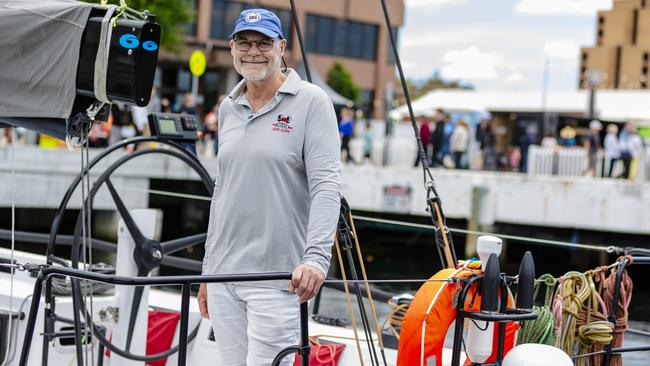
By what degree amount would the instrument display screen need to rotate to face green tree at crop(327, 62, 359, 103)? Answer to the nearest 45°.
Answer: approximately 180°

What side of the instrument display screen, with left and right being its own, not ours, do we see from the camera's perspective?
front

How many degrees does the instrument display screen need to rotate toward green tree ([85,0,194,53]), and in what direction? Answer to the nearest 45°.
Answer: approximately 180°

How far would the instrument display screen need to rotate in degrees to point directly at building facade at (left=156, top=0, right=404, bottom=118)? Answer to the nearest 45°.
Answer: approximately 180°

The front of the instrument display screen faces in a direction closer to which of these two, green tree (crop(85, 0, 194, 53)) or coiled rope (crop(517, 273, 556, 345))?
the coiled rope

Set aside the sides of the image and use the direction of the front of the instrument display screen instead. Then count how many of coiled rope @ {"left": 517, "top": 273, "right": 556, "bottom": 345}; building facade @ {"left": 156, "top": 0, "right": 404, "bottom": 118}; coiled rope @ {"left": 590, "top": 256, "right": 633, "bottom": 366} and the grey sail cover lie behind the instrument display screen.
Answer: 1

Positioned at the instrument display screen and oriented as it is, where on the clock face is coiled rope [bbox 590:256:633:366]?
The coiled rope is roughly at 10 o'clock from the instrument display screen.

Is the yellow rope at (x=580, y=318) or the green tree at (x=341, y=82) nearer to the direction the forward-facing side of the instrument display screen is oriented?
the yellow rope

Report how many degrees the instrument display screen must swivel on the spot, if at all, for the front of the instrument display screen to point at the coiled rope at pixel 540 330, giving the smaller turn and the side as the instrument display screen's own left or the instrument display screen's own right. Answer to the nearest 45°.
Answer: approximately 45° to the instrument display screen's own left

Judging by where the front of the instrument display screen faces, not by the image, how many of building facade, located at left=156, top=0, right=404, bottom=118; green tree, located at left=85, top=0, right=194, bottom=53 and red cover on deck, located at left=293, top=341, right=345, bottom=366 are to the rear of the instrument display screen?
2

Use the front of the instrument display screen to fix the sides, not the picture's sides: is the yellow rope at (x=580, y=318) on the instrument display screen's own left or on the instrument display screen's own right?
on the instrument display screen's own left

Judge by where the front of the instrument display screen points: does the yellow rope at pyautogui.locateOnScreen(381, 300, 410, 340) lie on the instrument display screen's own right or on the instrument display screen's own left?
on the instrument display screen's own left
